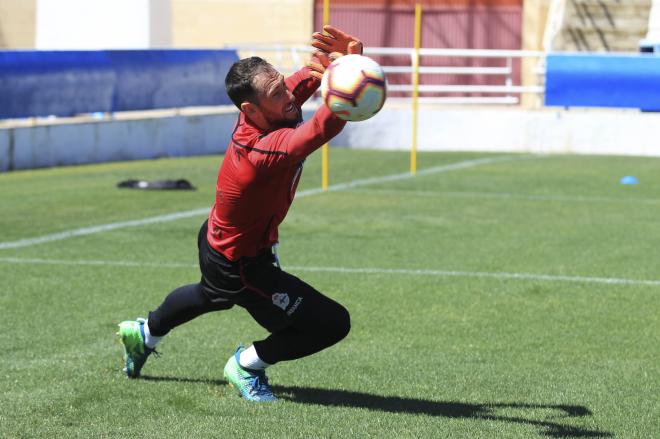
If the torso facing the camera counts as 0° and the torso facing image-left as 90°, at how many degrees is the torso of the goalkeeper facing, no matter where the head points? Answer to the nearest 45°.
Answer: approximately 270°

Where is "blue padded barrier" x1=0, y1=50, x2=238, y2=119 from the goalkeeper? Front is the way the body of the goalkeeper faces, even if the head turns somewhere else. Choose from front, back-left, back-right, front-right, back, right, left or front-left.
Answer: left

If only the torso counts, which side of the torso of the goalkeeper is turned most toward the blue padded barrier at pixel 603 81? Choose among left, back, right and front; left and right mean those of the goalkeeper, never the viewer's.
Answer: left

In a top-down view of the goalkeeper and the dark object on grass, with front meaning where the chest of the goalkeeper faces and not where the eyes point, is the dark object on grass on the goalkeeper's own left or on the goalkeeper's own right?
on the goalkeeper's own left
